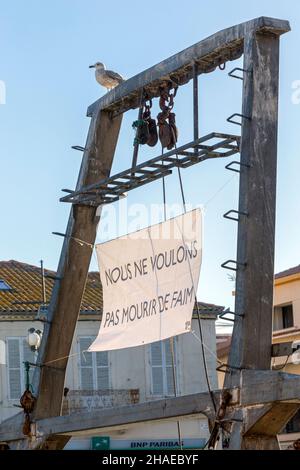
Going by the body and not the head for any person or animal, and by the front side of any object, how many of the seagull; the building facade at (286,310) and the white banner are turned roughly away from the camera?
0

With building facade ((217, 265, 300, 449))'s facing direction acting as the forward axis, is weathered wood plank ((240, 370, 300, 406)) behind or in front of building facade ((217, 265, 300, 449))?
in front

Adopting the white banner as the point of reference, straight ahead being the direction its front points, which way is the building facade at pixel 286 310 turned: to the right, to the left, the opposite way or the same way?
the same way

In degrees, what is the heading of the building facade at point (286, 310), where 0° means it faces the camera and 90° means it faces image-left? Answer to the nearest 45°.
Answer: approximately 45°

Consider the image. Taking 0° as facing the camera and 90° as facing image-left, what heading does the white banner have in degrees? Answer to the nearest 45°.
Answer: approximately 45°

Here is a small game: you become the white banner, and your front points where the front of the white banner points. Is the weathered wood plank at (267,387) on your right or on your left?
on your left

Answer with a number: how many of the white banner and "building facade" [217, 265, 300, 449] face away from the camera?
0
